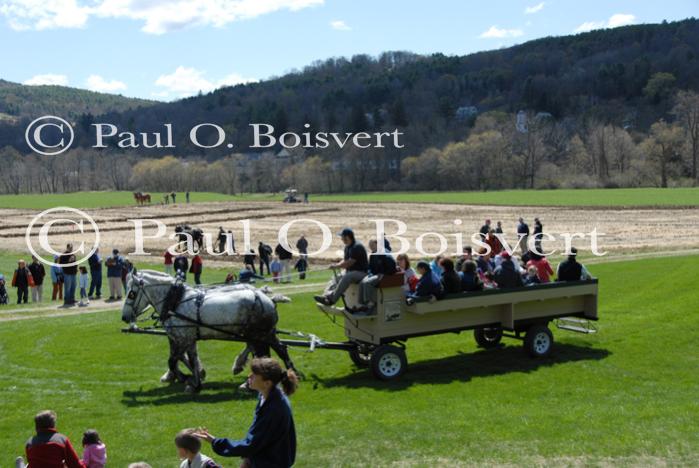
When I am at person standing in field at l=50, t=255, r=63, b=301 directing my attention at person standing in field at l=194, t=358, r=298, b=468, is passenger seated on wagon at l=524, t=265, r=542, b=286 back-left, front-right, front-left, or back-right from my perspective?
front-left

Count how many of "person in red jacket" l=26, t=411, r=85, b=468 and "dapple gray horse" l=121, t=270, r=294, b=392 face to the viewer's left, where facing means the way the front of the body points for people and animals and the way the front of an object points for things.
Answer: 1

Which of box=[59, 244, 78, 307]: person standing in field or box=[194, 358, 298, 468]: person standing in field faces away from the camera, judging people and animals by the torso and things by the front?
box=[59, 244, 78, 307]: person standing in field

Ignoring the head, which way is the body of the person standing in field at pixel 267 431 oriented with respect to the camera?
to the viewer's left

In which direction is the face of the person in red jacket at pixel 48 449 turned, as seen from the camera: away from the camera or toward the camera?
away from the camera

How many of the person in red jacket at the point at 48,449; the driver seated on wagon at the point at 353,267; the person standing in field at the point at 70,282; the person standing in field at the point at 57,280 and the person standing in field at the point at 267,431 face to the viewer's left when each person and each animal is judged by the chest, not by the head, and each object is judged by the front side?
2

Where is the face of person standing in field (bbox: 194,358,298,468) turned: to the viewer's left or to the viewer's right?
to the viewer's left

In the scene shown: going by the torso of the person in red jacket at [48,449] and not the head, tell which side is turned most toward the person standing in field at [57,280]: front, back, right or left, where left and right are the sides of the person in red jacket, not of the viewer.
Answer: front

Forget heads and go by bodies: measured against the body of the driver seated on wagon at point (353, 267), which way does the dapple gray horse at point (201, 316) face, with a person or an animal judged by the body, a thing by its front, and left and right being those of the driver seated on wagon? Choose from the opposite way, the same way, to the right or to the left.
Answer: the same way

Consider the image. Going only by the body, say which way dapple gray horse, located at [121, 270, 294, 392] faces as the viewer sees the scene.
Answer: to the viewer's left

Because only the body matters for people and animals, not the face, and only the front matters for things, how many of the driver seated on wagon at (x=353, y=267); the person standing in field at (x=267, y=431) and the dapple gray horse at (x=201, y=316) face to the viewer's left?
3

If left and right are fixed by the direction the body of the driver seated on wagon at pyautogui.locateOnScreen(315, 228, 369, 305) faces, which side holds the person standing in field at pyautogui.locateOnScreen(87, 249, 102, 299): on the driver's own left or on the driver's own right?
on the driver's own right

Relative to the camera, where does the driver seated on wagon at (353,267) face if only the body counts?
to the viewer's left
